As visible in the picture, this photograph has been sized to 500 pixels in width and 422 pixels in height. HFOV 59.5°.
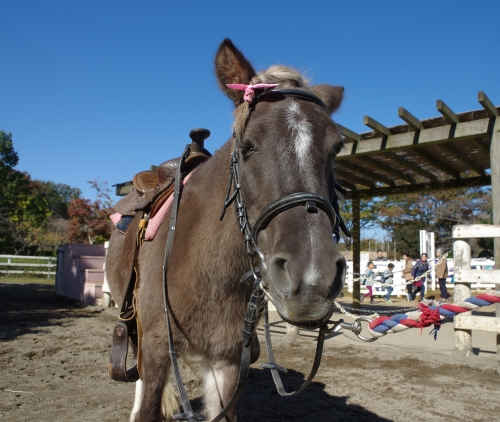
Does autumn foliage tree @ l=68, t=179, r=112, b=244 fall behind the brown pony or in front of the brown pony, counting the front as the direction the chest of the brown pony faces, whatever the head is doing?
behind

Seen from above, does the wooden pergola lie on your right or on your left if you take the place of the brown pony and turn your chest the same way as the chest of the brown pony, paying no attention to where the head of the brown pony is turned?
on your left

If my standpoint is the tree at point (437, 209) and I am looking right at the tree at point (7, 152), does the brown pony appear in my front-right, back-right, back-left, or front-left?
front-left

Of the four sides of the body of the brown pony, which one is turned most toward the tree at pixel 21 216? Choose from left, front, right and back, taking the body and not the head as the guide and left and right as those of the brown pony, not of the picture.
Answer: back

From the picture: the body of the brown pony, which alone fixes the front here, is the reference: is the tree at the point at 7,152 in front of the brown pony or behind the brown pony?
behind

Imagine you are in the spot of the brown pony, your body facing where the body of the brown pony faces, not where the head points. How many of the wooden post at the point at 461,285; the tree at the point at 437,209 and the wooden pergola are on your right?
0

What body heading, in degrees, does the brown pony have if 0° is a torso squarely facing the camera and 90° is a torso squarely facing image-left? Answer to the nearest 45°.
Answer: approximately 315°

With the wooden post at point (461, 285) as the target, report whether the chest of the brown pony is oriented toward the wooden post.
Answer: no

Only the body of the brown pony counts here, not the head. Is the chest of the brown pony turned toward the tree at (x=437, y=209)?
no
